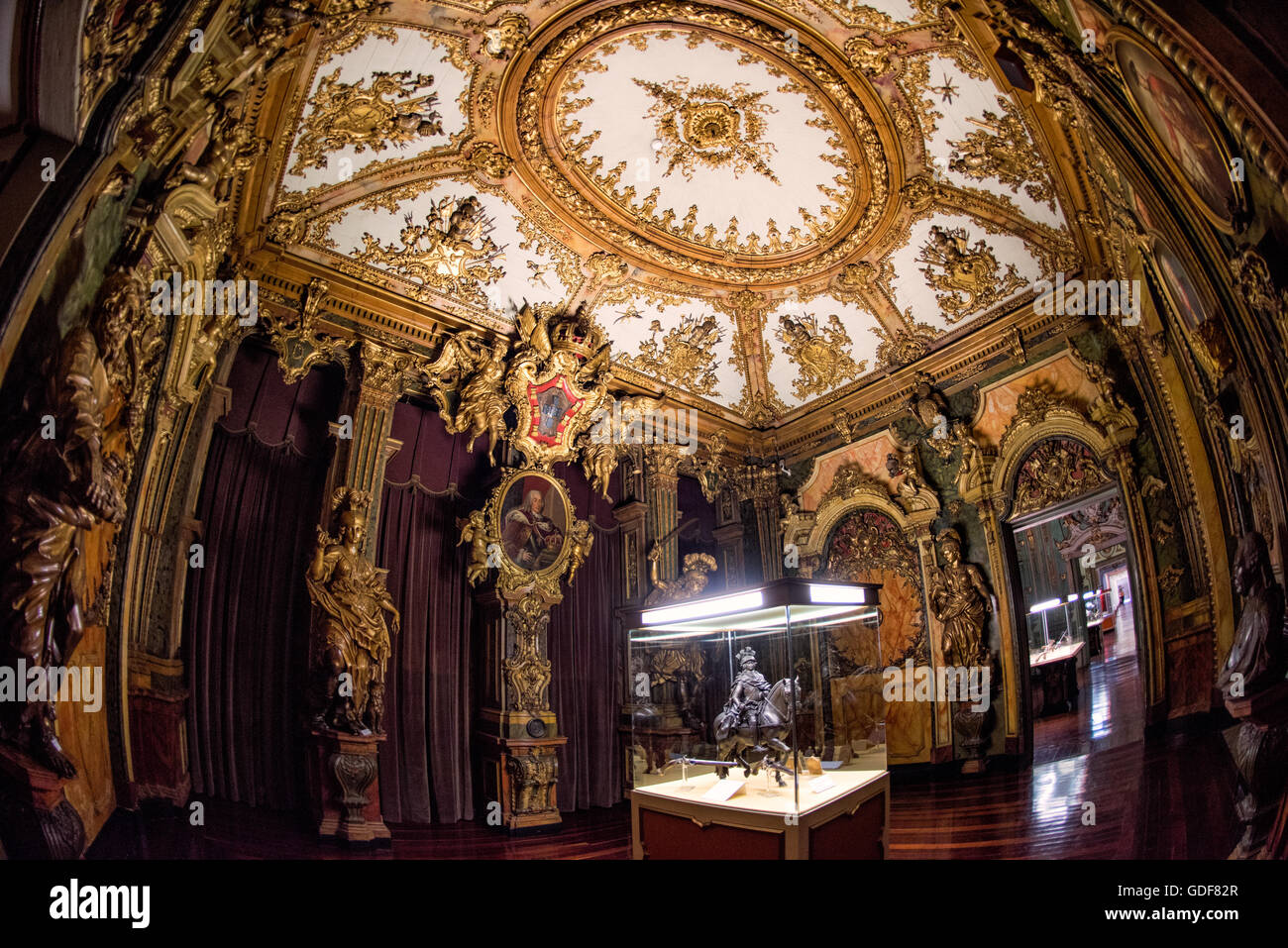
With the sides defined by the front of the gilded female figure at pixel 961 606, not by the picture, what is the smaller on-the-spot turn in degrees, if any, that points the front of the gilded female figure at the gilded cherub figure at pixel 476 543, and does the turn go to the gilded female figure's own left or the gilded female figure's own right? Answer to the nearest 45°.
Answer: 0° — it already faces it

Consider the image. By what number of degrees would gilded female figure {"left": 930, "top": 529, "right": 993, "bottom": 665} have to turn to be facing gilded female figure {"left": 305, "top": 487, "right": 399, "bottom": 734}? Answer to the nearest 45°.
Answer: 0° — it already faces it

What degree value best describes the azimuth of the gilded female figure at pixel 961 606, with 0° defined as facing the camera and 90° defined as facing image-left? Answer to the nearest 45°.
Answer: approximately 45°

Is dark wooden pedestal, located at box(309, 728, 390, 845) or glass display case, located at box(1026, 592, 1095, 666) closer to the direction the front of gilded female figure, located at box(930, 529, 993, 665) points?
the dark wooden pedestal

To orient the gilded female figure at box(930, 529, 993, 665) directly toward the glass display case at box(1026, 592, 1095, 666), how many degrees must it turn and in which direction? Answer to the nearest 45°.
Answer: approximately 135° to its left
